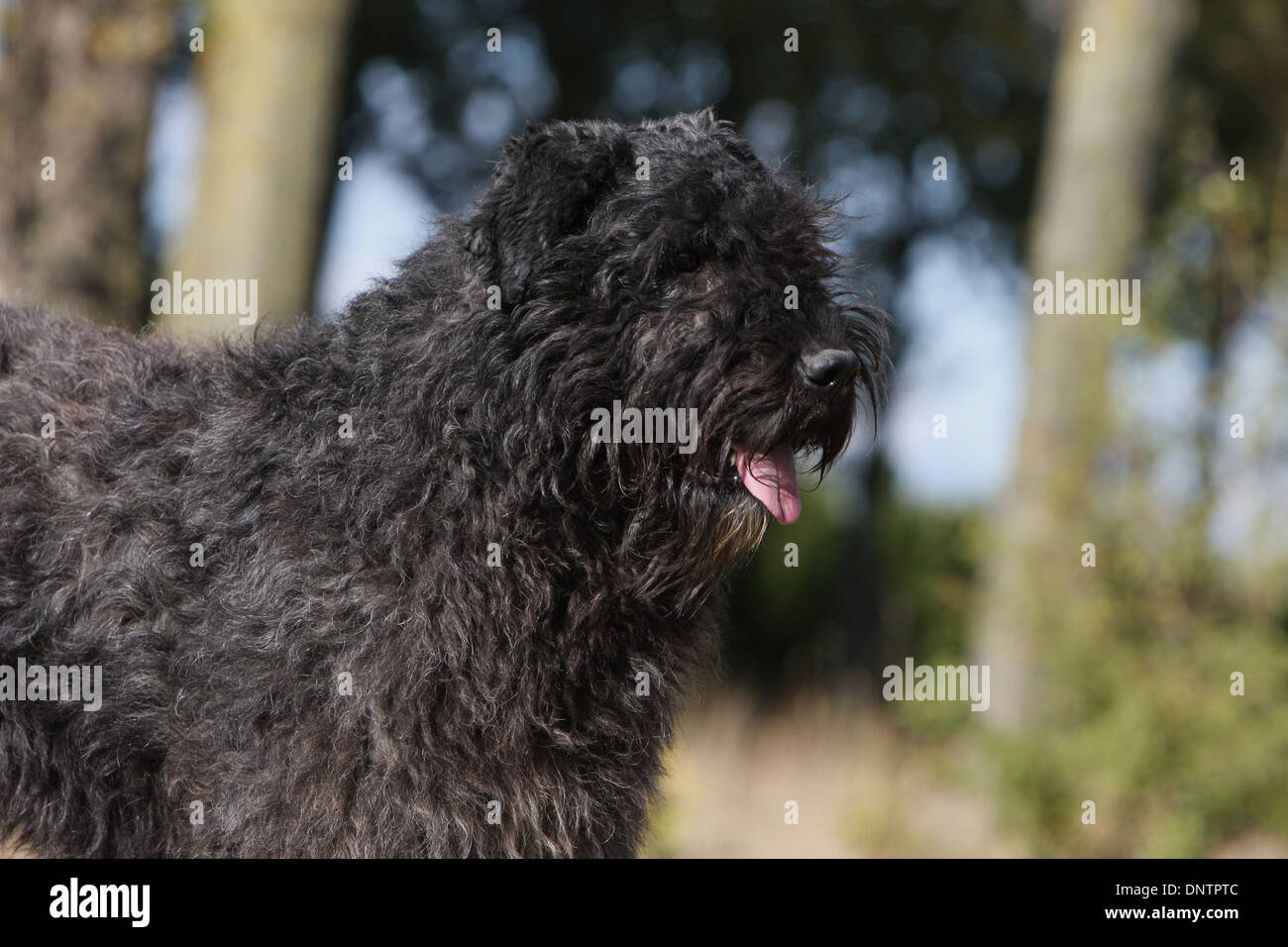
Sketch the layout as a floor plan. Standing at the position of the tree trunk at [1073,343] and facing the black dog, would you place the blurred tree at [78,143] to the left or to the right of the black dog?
right

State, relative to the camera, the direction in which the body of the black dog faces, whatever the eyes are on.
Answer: to the viewer's right

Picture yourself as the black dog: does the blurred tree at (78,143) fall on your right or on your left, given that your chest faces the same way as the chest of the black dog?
on your left

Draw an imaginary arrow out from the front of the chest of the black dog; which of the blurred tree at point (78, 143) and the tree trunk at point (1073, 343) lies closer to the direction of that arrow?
the tree trunk

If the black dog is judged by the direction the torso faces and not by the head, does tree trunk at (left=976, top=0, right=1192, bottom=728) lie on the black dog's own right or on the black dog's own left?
on the black dog's own left

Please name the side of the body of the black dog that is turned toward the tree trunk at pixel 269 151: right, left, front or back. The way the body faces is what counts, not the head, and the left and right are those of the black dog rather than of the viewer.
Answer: left

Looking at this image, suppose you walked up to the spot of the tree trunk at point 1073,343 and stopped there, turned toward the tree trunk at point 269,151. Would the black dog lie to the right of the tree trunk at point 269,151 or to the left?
left
